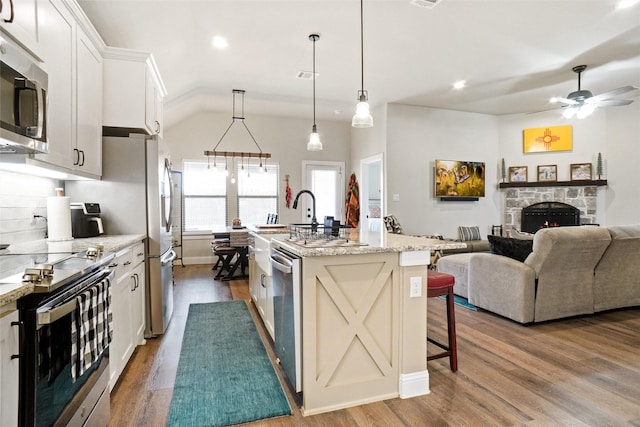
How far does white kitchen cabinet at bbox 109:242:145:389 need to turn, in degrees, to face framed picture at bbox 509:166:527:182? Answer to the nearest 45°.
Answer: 0° — it already faces it

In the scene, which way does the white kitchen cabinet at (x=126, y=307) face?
to the viewer's right

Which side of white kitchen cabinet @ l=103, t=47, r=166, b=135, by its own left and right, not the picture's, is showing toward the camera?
right

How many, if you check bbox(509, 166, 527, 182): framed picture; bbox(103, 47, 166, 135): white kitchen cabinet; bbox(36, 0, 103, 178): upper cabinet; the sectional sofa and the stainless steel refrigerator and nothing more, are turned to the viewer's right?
3

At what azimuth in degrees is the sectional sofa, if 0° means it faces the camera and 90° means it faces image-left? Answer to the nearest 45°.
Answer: approximately 135°

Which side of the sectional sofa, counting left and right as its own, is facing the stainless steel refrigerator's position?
left

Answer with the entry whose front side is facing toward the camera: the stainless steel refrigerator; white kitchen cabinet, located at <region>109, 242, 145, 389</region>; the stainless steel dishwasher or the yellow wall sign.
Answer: the yellow wall sign

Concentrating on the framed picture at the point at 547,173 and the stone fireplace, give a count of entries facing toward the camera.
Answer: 2
